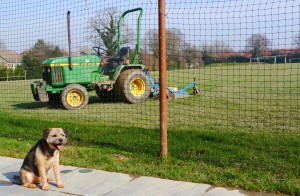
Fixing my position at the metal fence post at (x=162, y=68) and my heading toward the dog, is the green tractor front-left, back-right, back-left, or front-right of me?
back-right

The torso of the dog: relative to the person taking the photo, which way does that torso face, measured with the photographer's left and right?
facing the viewer and to the right of the viewer

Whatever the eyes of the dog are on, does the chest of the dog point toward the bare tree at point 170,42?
no

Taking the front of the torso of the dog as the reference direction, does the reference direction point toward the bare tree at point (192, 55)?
no

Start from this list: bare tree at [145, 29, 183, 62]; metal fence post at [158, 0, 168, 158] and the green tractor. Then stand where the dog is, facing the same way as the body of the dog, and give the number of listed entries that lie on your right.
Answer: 0

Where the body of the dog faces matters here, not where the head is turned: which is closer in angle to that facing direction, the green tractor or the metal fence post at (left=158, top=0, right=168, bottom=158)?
the metal fence post

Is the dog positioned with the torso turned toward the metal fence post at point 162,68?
no

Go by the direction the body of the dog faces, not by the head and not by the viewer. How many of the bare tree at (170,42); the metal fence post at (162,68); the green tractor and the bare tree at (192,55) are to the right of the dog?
0

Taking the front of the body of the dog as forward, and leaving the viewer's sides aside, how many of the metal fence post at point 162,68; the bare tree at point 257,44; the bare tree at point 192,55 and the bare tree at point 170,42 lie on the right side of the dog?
0

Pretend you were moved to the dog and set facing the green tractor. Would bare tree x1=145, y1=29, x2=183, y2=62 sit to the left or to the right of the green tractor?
right

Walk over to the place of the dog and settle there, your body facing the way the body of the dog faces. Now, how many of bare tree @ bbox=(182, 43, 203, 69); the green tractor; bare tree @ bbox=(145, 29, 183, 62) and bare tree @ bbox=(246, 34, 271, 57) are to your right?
0

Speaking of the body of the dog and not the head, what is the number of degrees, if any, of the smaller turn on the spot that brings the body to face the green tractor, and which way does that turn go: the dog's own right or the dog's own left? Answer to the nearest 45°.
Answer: approximately 135° to the dog's own left
